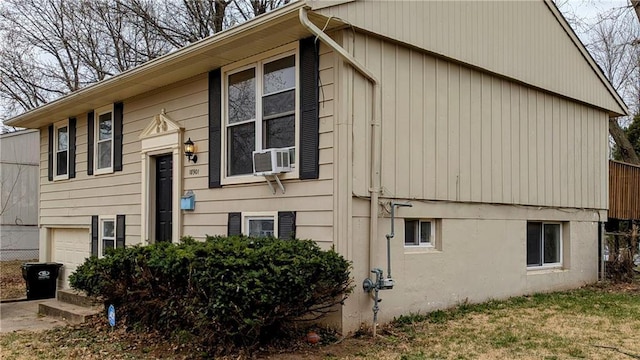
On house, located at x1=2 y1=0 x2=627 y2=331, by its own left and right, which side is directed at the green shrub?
front

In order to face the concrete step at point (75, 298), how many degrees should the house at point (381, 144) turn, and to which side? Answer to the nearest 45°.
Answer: approximately 45° to its right

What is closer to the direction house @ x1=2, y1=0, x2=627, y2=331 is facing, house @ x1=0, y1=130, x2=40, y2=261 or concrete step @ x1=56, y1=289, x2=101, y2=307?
the concrete step

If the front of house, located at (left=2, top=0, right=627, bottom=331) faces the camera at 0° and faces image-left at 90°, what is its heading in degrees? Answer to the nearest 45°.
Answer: approximately 45°
